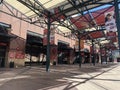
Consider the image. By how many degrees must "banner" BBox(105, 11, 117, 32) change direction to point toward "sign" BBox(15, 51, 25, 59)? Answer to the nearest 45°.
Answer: approximately 135° to its right

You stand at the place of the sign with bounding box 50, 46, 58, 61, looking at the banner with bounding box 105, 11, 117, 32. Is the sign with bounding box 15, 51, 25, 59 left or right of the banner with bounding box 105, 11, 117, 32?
right

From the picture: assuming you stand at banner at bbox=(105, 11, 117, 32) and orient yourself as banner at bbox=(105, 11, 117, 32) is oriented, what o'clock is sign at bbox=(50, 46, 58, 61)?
The sign is roughly at 5 o'clock from the banner.

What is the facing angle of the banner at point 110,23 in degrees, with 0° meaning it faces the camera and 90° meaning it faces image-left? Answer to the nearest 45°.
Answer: approximately 0°
